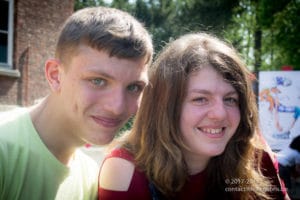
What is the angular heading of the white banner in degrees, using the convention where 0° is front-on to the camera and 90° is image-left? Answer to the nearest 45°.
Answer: approximately 0°

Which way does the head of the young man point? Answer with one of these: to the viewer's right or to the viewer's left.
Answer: to the viewer's right

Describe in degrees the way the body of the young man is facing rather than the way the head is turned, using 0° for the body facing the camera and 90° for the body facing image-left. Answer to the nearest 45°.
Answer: approximately 315°

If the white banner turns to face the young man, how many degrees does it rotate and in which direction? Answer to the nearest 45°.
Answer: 0° — it already faces them

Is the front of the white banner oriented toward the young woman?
yes

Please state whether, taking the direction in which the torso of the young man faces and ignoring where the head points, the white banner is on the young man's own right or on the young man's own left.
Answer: on the young man's own left
